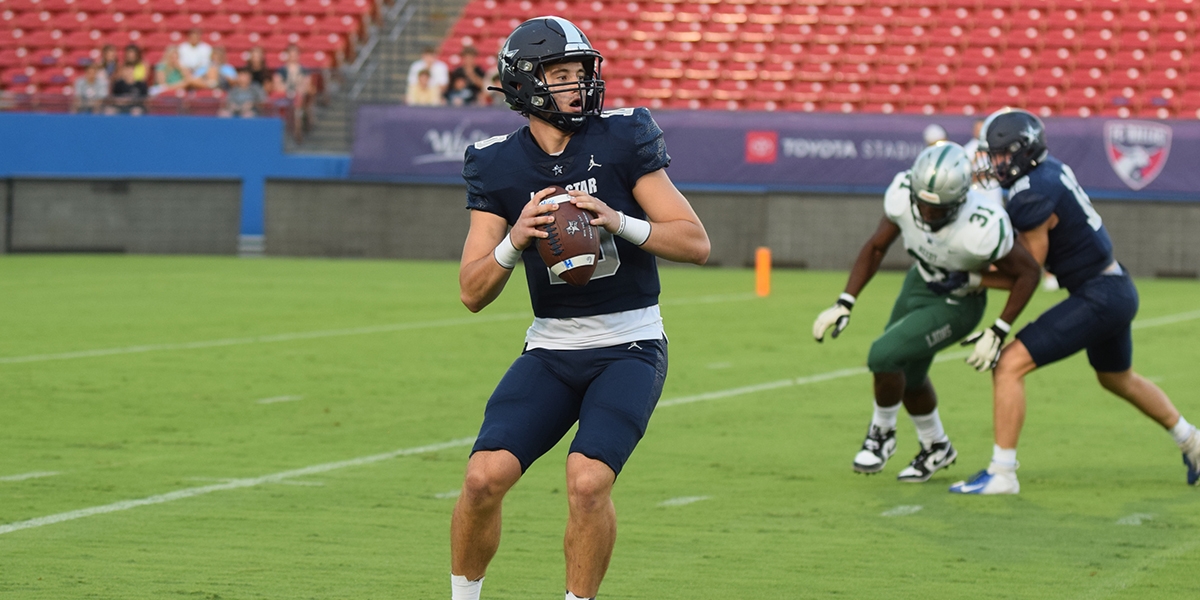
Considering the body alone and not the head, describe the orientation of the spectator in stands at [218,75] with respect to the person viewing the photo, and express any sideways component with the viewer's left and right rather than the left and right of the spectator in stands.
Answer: facing the viewer

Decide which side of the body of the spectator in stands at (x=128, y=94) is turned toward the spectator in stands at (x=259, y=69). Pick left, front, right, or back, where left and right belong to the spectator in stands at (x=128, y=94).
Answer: left

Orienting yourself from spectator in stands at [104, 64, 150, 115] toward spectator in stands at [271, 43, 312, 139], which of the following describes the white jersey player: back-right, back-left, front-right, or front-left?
front-right

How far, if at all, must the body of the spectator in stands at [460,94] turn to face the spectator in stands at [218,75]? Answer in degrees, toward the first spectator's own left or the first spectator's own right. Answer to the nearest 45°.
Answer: approximately 90° to the first spectator's own right

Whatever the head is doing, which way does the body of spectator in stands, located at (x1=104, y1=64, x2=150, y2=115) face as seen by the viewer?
toward the camera

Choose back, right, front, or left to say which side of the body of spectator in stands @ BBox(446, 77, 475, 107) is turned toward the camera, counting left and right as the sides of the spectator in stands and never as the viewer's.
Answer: front

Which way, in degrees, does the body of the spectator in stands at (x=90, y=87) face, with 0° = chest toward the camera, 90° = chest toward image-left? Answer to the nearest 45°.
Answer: approximately 0°

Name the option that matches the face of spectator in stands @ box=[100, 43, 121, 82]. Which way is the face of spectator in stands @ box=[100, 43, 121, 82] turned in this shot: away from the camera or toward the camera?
toward the camera

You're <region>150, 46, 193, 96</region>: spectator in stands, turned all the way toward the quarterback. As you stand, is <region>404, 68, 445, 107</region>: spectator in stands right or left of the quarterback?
left

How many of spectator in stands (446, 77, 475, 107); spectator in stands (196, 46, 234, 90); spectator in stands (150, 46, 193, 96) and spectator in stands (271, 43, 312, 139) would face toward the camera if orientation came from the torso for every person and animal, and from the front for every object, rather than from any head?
4

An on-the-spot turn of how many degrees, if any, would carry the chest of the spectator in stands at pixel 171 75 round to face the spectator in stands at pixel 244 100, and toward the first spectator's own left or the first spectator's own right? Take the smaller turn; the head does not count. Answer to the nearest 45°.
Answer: approximately 45° to the first spectator's own left

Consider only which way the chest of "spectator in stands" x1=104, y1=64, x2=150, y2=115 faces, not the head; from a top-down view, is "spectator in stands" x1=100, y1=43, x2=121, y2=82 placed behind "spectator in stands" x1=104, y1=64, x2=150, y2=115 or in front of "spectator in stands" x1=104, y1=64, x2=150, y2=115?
behind

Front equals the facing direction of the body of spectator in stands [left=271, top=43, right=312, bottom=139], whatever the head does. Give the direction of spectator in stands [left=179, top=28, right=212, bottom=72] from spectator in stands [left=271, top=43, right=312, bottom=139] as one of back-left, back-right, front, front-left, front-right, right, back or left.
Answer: back-right

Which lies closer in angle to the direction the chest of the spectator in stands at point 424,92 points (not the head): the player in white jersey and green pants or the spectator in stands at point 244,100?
the player in white jersey and green pants

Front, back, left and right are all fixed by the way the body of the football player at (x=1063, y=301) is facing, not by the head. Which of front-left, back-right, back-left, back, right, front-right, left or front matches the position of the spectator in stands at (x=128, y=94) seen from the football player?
front-right

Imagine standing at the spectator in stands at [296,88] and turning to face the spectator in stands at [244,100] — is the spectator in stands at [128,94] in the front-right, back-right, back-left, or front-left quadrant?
front-right

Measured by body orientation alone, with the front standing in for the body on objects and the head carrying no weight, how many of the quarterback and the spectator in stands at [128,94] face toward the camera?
2
